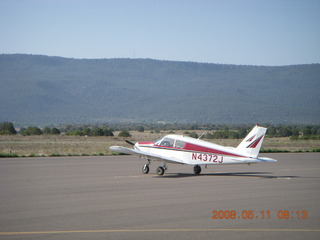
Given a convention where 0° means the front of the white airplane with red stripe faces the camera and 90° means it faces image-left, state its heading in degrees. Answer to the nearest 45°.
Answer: approximately 135°
